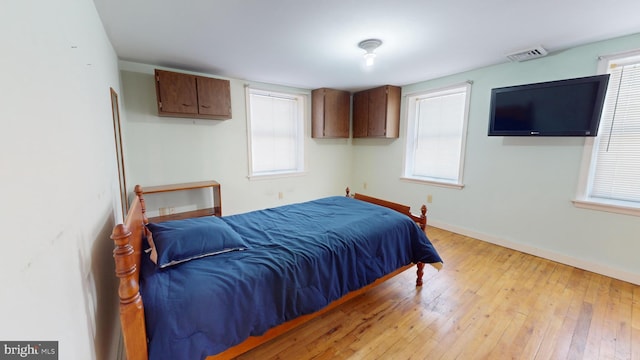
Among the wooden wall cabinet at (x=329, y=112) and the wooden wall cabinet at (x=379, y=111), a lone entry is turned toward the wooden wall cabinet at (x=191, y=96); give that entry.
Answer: the wooden wall cabinet at (x=379, y=111)

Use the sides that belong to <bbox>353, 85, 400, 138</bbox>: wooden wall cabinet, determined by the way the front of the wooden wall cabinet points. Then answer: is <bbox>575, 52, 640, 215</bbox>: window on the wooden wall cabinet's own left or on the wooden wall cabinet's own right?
on the wooden wall cabinet's own left

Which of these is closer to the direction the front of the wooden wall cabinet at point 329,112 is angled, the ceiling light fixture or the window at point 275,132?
the ceiling light fixture

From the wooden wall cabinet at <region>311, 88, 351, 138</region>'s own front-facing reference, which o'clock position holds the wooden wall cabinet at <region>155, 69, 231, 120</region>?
the wooden wall cabinet at <region>155, 69, 231, 120</region> is roughly at 3 o'clock from the wooden wall cabinet at <region>311, 88, 351, 138</region>.

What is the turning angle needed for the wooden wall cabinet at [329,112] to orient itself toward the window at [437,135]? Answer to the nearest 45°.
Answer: approximately 45° to its left

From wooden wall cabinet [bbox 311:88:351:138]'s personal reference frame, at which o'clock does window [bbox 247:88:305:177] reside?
The window is roughly at 4 o'clock from the wooden wall cabinet.

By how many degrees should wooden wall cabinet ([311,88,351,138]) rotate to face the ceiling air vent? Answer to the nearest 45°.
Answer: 0° — it already faces it

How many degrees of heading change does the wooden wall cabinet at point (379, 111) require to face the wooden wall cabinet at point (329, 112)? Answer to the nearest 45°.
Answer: approximately 45° to its right

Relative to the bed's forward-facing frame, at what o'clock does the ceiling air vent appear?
The ceiling air vent is roughly at 1 o'clock from the bed.

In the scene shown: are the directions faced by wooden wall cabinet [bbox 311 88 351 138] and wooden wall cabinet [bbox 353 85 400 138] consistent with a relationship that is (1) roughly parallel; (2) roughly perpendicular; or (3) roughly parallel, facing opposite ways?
roughly perpendicular

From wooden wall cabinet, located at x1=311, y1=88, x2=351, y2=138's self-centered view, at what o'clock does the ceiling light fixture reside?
The ceiling light fixture is roughly at 1 o'clock from the wooden wall cabinet.

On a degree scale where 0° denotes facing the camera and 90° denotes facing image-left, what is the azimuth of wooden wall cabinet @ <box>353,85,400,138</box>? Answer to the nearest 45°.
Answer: approximately 45°

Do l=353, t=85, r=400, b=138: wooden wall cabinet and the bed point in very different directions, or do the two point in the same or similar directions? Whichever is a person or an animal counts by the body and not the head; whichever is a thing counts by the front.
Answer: very different directions

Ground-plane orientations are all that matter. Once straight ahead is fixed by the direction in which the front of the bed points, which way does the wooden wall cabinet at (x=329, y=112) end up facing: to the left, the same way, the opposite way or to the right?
to the right
